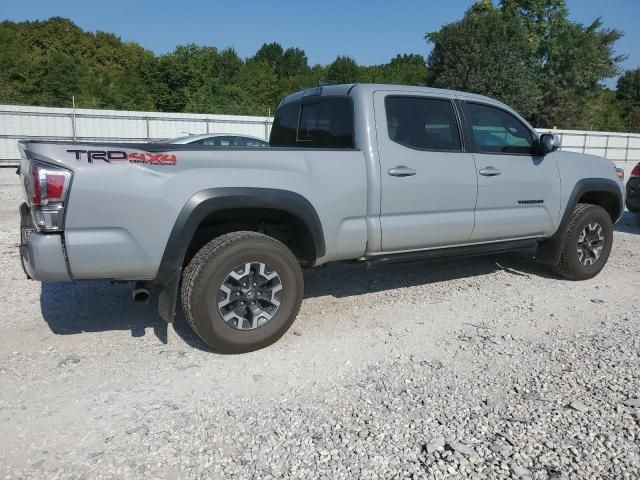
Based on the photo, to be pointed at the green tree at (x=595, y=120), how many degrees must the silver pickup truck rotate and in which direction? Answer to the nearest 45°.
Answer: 0° — it already faces it

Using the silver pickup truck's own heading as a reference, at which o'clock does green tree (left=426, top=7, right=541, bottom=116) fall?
The green tree is roughly at 11 o'clock from the silver pickup truck.

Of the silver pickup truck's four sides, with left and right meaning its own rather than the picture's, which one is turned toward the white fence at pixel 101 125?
left

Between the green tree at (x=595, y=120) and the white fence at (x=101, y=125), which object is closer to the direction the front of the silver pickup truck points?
the green tree

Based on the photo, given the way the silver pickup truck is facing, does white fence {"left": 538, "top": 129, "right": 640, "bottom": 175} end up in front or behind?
in front

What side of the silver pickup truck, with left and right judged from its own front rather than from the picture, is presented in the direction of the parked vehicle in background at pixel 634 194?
front

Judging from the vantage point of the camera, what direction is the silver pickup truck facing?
facing away from the viewer and to the right of the viewer
